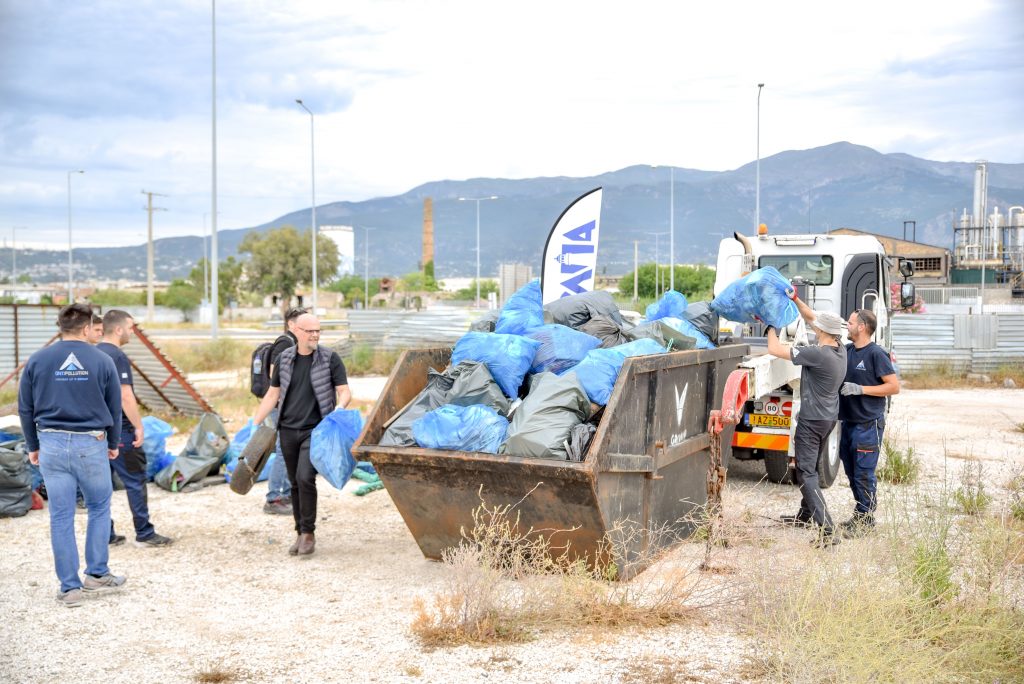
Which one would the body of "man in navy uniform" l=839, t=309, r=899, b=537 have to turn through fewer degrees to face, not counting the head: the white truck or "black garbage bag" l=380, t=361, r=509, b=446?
the black garbage bag

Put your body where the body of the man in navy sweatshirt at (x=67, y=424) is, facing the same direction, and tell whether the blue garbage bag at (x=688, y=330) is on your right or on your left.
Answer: on your right

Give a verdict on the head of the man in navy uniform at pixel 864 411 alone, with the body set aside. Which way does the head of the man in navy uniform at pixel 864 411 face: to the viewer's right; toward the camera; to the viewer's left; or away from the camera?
to the viewer's left

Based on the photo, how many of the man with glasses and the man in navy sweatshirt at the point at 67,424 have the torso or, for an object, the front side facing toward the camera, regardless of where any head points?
1

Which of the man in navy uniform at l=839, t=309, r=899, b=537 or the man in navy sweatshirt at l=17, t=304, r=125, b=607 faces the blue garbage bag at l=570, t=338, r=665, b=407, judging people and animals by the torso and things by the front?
the man in navy uniform

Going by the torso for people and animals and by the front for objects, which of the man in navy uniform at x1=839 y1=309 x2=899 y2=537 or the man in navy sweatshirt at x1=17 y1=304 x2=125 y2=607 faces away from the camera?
the man in navy sweatshirt

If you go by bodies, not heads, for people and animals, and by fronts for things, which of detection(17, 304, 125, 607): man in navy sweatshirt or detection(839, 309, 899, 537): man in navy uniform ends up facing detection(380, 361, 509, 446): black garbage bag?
the man in navy uniform

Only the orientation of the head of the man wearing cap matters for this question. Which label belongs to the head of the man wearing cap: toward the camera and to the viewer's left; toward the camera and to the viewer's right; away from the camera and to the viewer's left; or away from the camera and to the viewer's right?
away from the camera and to the viewer's left

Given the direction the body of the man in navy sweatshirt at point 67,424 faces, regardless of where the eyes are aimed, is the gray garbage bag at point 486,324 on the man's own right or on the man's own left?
on the man's own right

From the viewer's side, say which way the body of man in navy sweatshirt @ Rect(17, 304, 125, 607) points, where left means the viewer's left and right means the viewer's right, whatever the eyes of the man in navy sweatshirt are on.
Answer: facing away from the viewer

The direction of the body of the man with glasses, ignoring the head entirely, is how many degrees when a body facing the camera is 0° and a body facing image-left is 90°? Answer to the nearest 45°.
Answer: approximately 0°

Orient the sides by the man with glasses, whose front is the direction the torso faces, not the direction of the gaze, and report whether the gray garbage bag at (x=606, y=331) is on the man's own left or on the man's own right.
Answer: on the man's own left

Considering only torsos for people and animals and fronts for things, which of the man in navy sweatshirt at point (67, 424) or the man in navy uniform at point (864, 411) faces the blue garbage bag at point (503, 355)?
the man in navy uniform

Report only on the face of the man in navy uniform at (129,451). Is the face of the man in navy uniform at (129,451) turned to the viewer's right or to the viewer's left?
to the viewer's right
